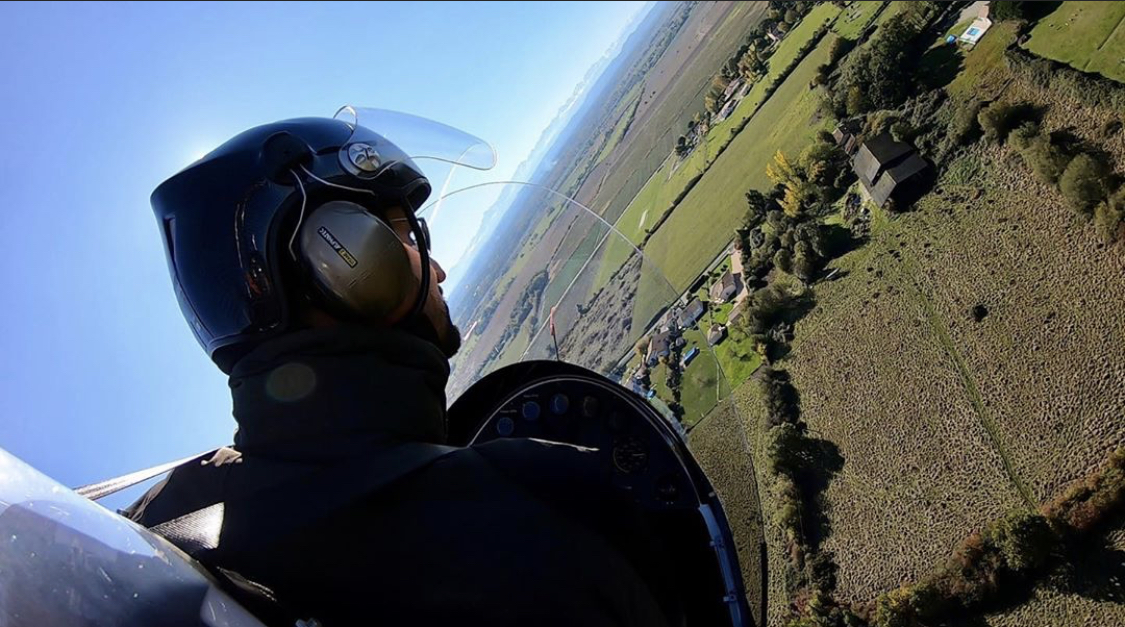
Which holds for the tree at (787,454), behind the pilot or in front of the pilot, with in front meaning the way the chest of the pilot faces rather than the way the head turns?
in front

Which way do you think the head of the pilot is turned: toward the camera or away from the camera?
away from the camera

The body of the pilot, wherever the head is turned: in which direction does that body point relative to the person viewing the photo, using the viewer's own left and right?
facing away from the viewer and to the right of the viewer

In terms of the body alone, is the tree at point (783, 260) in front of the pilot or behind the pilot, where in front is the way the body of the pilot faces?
in front
